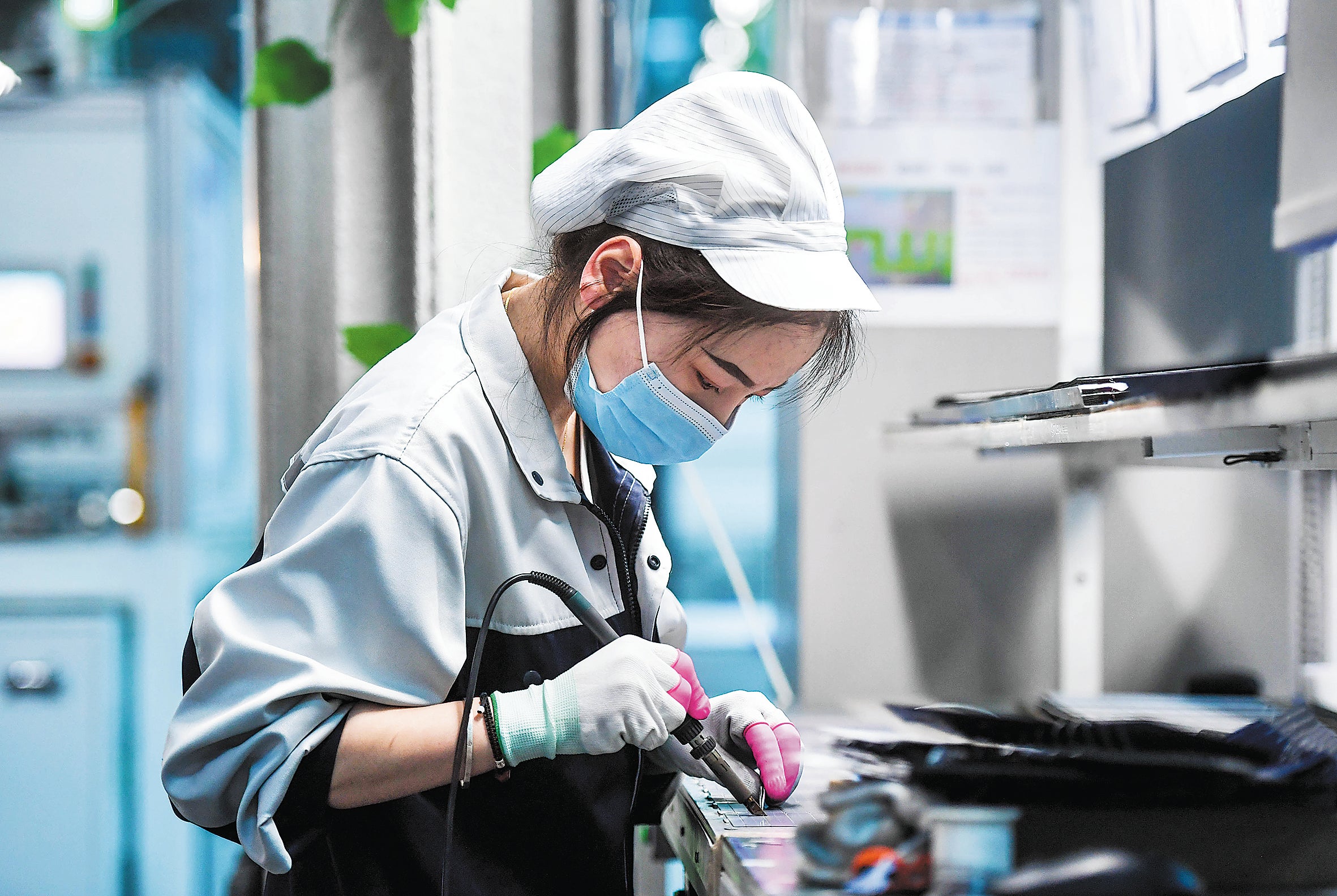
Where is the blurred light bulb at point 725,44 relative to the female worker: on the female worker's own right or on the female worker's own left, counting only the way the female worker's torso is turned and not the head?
on the female worker's own left

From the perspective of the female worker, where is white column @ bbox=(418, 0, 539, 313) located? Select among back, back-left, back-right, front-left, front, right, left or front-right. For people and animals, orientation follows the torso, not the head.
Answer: back-left

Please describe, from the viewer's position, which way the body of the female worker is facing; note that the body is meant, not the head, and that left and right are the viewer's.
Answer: facing the viewer and to the right of the viewer

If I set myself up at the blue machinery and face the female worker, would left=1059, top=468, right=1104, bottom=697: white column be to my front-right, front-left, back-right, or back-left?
front-left

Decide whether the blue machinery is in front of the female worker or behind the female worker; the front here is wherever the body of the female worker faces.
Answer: behind

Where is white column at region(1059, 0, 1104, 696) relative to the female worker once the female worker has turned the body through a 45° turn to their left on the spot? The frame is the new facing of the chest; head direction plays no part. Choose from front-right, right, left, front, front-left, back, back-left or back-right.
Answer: front-left
